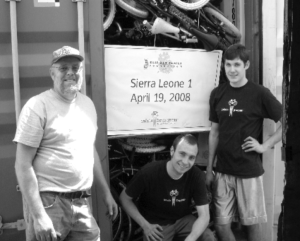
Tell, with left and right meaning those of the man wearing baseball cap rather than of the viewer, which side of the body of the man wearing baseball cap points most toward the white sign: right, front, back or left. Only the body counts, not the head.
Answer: left

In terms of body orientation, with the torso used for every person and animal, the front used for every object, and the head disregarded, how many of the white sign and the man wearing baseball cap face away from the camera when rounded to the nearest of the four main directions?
0

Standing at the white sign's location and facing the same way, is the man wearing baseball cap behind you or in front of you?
in front

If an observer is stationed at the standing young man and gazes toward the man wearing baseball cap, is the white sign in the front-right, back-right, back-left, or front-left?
front-right

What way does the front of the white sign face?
toward the camera

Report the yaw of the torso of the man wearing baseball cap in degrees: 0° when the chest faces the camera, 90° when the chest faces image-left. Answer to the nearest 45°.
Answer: approximately 315°

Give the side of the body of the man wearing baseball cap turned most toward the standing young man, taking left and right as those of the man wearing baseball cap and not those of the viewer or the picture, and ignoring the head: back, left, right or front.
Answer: left

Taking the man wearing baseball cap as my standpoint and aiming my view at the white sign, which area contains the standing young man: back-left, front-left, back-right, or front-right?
front-right
